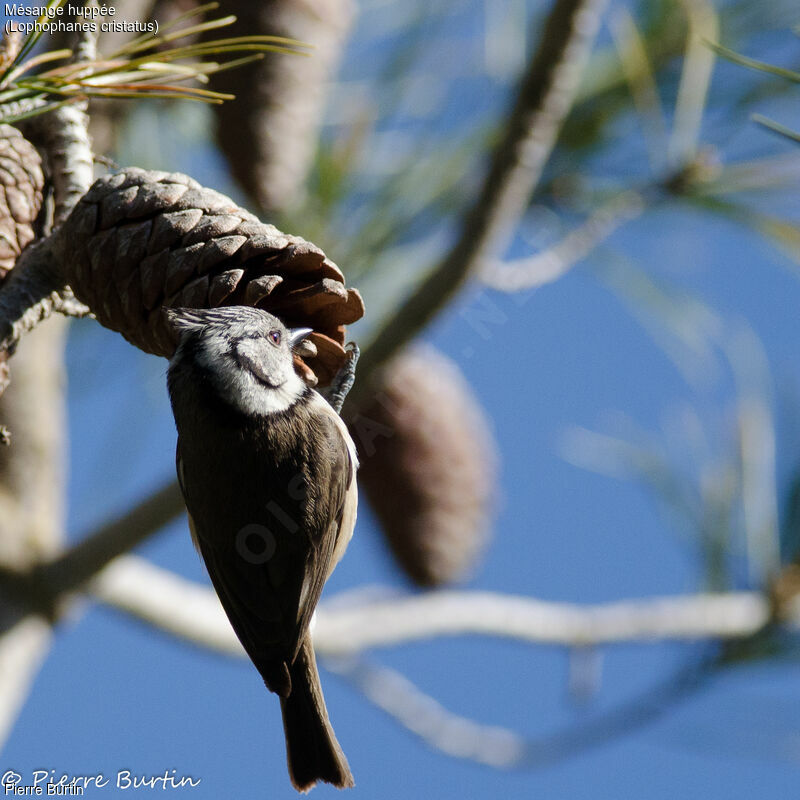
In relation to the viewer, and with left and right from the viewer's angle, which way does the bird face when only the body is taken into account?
facing away from the viewer and to the right of the viewer

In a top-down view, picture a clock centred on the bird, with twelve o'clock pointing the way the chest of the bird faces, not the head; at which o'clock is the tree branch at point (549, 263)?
The tree branch is roughly at 12 o'clock from the bird.
